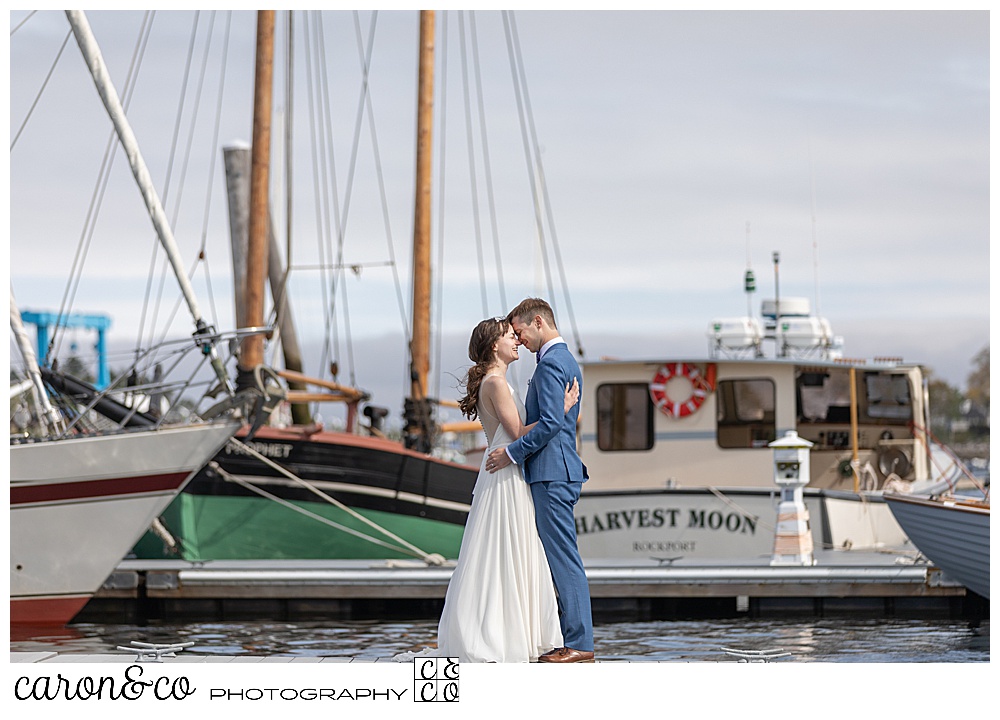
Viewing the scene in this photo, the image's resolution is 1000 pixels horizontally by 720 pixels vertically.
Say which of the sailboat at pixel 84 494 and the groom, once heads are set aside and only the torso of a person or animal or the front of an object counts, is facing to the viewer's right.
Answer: the sailboat

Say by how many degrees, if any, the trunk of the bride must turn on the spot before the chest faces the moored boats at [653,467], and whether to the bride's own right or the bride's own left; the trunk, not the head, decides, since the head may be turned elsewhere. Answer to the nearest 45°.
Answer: approximately 90° to the bride's own left

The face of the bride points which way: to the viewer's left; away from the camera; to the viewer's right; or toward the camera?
to the viewer's right

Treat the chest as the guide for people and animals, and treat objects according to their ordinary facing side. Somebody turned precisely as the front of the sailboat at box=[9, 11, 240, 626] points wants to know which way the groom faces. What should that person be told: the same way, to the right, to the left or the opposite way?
the opposite way

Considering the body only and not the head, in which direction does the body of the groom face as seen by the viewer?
to the viewer's left

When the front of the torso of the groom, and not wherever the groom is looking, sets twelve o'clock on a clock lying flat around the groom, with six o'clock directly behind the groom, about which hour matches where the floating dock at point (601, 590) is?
The floating dock is roughly at 3 o'clock from the groom.

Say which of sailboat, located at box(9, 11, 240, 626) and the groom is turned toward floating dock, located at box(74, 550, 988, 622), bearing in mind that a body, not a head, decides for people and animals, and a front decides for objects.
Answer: the sailboat

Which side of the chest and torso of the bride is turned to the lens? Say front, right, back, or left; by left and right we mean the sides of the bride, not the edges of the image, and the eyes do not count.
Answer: right

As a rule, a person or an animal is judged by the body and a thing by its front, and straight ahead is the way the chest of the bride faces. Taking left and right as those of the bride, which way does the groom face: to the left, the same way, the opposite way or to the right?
the opposite way

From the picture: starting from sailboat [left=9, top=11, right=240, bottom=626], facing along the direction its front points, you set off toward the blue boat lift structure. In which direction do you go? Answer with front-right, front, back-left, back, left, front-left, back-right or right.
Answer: left

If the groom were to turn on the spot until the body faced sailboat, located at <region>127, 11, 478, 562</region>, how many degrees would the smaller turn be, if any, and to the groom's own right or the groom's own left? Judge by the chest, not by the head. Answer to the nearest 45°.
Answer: approximately 90° to the groom's own right

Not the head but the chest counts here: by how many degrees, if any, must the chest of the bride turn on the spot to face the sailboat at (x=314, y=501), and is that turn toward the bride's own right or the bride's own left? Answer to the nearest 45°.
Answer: approximately 90° to the bride's own left

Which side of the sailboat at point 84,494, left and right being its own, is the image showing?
right
